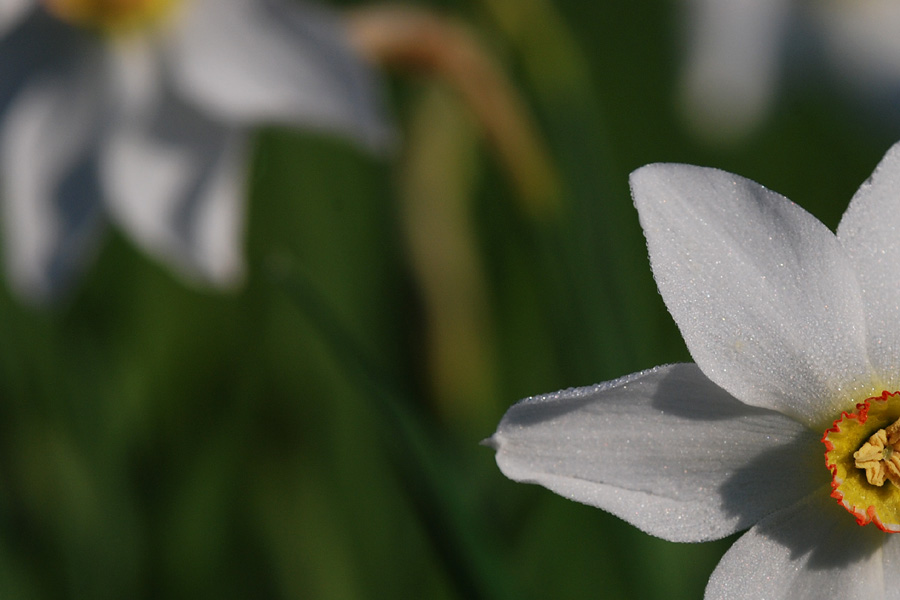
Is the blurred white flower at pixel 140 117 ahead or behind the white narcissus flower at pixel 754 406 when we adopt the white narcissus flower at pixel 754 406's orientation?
behind

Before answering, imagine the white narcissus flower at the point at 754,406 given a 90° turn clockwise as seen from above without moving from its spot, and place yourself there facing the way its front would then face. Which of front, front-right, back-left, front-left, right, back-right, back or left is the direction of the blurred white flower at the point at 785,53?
right

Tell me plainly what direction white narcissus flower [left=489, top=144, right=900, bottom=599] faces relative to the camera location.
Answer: facing the viewer
